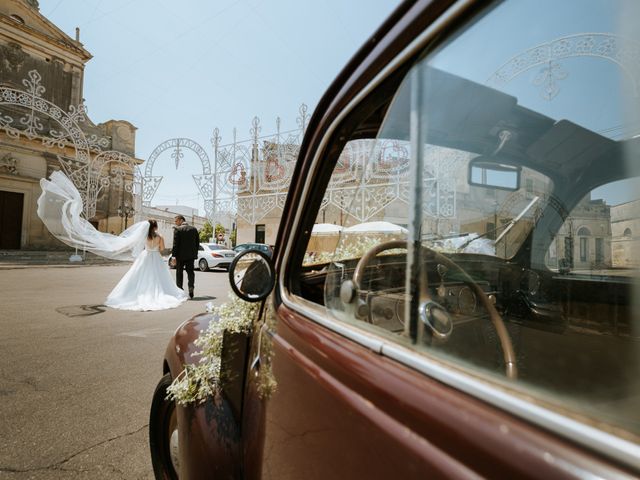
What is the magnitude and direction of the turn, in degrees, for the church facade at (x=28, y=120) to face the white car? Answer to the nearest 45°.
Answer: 0° — it already faces it

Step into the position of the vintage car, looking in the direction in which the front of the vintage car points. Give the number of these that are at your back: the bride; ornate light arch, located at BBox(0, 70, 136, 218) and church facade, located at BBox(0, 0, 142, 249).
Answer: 0

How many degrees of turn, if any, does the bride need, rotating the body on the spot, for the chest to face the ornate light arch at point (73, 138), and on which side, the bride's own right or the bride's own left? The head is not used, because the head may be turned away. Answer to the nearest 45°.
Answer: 0° — they already face it

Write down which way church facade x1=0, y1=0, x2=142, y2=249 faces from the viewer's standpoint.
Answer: facing the viewer and to the right of the viewer

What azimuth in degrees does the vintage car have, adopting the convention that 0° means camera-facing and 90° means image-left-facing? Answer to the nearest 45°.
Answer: approximately 135°

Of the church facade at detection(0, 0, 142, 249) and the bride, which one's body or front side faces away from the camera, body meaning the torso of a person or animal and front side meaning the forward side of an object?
the bride

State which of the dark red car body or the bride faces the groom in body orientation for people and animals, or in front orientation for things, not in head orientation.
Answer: the dark red car body

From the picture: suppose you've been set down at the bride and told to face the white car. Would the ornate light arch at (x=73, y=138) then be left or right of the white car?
left

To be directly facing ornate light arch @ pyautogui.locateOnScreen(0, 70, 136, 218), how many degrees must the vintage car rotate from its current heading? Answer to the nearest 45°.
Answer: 0° — it already faces it

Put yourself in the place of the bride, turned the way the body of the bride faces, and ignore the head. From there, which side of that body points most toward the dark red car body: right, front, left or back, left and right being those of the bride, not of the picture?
back

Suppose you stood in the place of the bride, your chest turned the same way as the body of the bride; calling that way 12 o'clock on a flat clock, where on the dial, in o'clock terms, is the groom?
The groom is roughly at 4 o'clock from the bride.

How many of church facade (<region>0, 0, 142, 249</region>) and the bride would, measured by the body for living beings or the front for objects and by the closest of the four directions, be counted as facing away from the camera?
1

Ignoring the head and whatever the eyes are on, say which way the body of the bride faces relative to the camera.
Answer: away from the camera

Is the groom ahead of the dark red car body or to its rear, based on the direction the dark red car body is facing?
ahead

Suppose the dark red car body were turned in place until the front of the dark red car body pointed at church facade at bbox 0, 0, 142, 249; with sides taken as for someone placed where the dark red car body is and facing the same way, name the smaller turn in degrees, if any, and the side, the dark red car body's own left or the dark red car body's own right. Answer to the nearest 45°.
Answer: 0° — it already faces it
